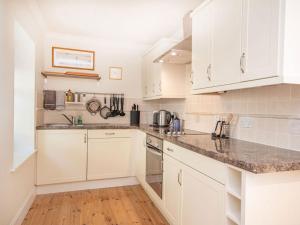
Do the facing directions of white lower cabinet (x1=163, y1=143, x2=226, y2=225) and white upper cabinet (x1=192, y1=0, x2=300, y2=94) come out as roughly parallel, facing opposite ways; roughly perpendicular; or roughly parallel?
roughly parallel

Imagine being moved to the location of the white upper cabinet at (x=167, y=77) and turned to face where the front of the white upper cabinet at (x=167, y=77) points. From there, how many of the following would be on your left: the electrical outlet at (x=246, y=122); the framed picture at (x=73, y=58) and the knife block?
1

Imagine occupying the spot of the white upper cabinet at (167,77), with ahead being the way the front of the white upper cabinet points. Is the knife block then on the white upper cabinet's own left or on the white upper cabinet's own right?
on the white upper cabinet's own right

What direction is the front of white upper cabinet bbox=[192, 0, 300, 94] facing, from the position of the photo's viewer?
facing the viewer and to the left of the viewer

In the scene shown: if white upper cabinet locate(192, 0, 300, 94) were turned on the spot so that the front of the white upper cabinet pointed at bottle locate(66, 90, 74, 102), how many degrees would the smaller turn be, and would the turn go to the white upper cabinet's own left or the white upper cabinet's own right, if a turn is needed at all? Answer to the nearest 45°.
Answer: approximately 45° to the white upper cabinet's own right

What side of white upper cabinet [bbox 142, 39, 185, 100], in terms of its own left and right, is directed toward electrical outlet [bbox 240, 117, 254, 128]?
left

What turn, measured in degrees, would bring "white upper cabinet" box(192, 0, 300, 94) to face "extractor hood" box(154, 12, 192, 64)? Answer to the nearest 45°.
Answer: approximately 90° to its right

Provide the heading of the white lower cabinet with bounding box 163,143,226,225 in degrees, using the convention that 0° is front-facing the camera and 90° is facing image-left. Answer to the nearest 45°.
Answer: approximately 45°
